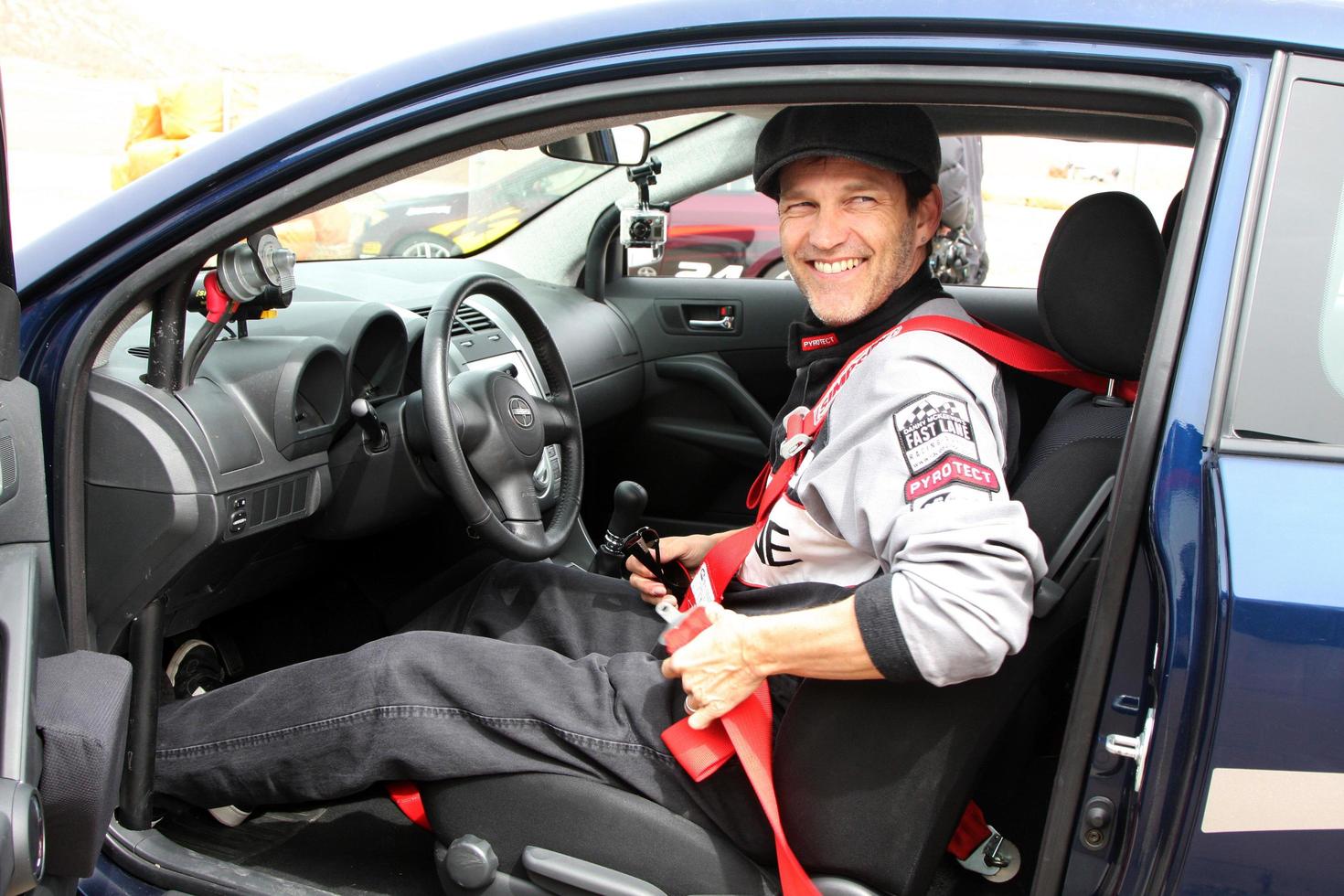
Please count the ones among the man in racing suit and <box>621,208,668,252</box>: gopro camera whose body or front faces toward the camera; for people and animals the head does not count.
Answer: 1

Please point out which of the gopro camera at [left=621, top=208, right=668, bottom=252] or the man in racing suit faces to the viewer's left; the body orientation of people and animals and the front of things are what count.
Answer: the man in racing suit

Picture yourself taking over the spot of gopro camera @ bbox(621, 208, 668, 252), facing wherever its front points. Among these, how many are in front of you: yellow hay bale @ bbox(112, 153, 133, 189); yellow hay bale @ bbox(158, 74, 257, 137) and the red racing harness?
1

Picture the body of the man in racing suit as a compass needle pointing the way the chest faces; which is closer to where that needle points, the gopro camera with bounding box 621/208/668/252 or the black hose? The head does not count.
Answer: the black hose

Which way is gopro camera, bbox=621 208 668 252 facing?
toward the camera

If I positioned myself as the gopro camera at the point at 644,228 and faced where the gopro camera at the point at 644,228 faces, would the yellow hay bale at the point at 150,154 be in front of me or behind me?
behind

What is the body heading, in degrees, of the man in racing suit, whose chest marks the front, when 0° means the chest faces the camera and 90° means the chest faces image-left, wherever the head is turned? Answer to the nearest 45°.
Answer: approximately 90°

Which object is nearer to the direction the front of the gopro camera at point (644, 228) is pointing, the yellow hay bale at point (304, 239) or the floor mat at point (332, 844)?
the floor mat

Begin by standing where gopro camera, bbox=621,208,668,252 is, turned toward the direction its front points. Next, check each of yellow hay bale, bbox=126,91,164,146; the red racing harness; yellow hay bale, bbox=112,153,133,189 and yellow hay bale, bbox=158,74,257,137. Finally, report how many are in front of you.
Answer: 1

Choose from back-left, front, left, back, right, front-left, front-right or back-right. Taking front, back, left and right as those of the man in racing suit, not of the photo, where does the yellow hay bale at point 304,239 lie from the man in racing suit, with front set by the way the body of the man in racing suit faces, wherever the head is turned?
front-right
